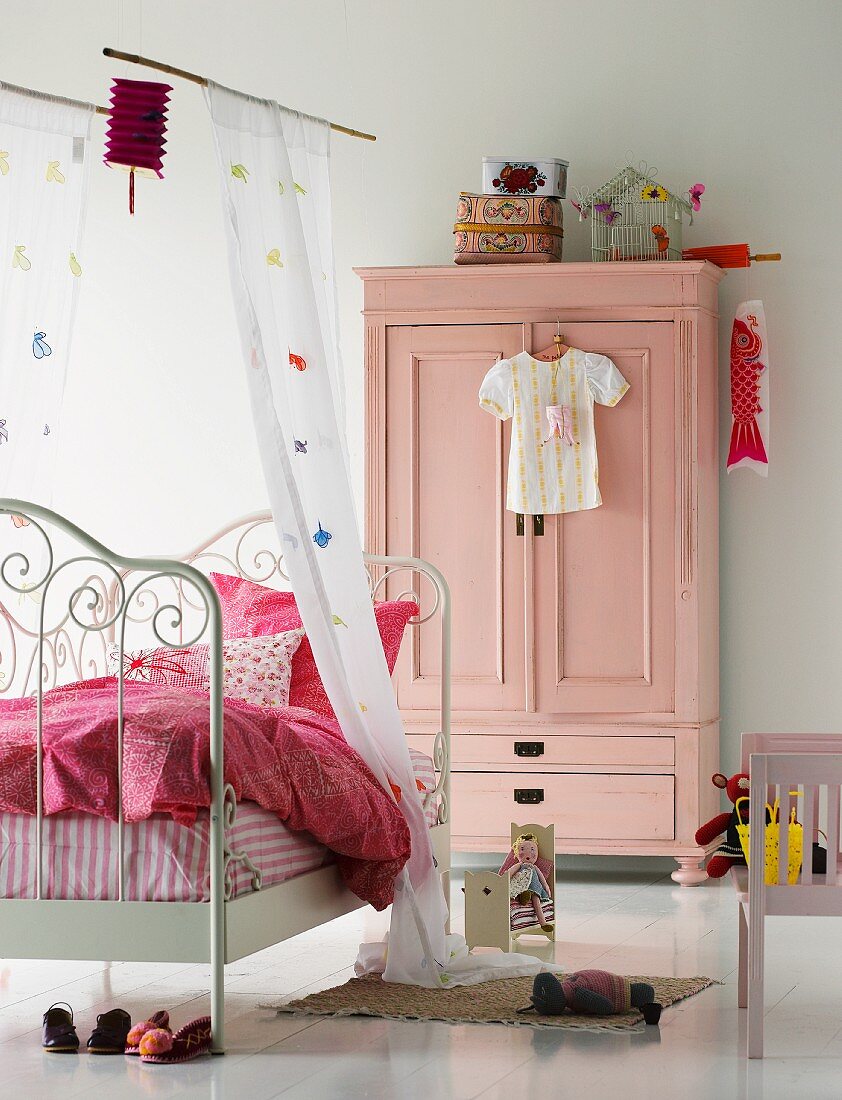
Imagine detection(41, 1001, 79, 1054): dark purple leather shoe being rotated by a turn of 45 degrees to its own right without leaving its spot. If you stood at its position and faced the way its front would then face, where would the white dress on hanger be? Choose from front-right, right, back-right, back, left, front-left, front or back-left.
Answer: back
